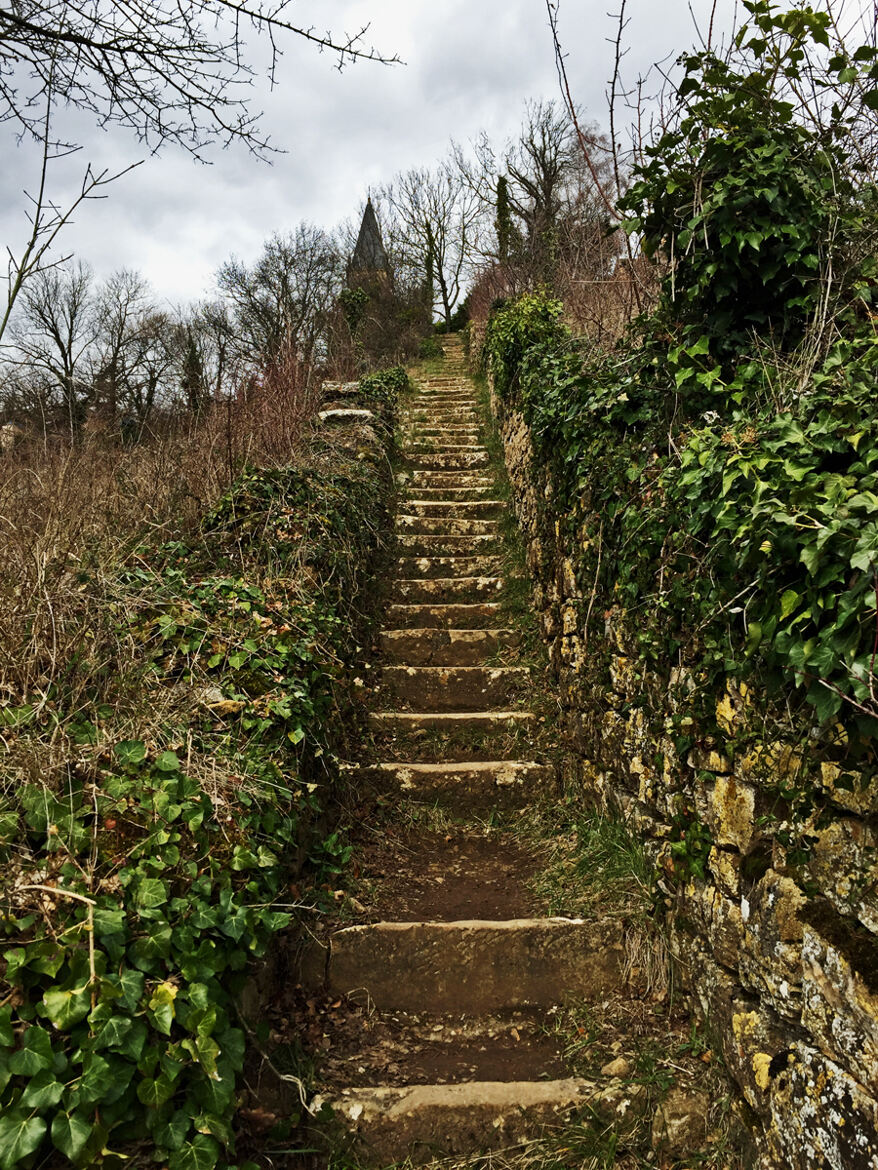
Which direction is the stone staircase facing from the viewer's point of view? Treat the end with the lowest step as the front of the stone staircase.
toward the camera
